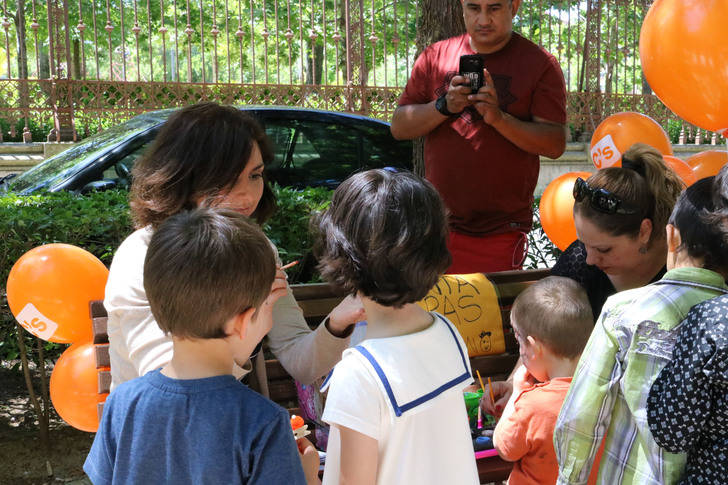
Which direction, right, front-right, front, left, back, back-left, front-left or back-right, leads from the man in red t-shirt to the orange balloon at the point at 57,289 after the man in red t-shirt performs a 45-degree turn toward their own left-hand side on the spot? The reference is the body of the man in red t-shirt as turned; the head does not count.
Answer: right

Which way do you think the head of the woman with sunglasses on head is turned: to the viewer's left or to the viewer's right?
to the viewer's left

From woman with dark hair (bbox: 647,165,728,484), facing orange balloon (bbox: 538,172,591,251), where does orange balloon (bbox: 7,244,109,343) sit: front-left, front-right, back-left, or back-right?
front-left

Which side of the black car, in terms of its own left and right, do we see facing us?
left

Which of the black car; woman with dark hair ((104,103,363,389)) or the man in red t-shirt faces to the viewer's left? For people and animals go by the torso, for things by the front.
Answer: the black car

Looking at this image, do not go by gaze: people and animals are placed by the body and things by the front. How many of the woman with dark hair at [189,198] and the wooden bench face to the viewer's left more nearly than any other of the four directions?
0

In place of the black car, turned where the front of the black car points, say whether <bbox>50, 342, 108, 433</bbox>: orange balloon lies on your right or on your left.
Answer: on your left

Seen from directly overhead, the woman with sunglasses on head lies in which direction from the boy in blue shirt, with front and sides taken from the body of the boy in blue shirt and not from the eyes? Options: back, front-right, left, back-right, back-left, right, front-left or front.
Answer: front

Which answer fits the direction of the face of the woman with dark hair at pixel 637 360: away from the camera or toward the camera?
away from the camera

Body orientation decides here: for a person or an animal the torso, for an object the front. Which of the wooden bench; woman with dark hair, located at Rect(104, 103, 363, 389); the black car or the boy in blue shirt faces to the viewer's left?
the black car

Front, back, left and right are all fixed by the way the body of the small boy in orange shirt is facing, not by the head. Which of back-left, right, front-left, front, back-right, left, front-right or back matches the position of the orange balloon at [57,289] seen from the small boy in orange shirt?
front-left

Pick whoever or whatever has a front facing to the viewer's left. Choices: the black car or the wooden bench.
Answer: the black car

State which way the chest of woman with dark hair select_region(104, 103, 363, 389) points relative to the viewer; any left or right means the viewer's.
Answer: facing the viewer and to the right of the viewer

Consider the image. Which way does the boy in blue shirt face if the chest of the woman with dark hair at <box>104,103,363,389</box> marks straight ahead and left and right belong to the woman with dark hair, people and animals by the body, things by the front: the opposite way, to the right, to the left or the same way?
to the left

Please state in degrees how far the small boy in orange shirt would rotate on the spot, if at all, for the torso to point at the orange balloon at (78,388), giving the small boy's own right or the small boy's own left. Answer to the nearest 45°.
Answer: approximately 45° to the small boy's own left

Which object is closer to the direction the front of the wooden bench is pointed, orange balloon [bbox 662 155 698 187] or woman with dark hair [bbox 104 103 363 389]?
the woman with dark hair

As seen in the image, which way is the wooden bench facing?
toward the camera

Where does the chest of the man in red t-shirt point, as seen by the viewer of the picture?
toward the camera

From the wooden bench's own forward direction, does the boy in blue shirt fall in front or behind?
in front
